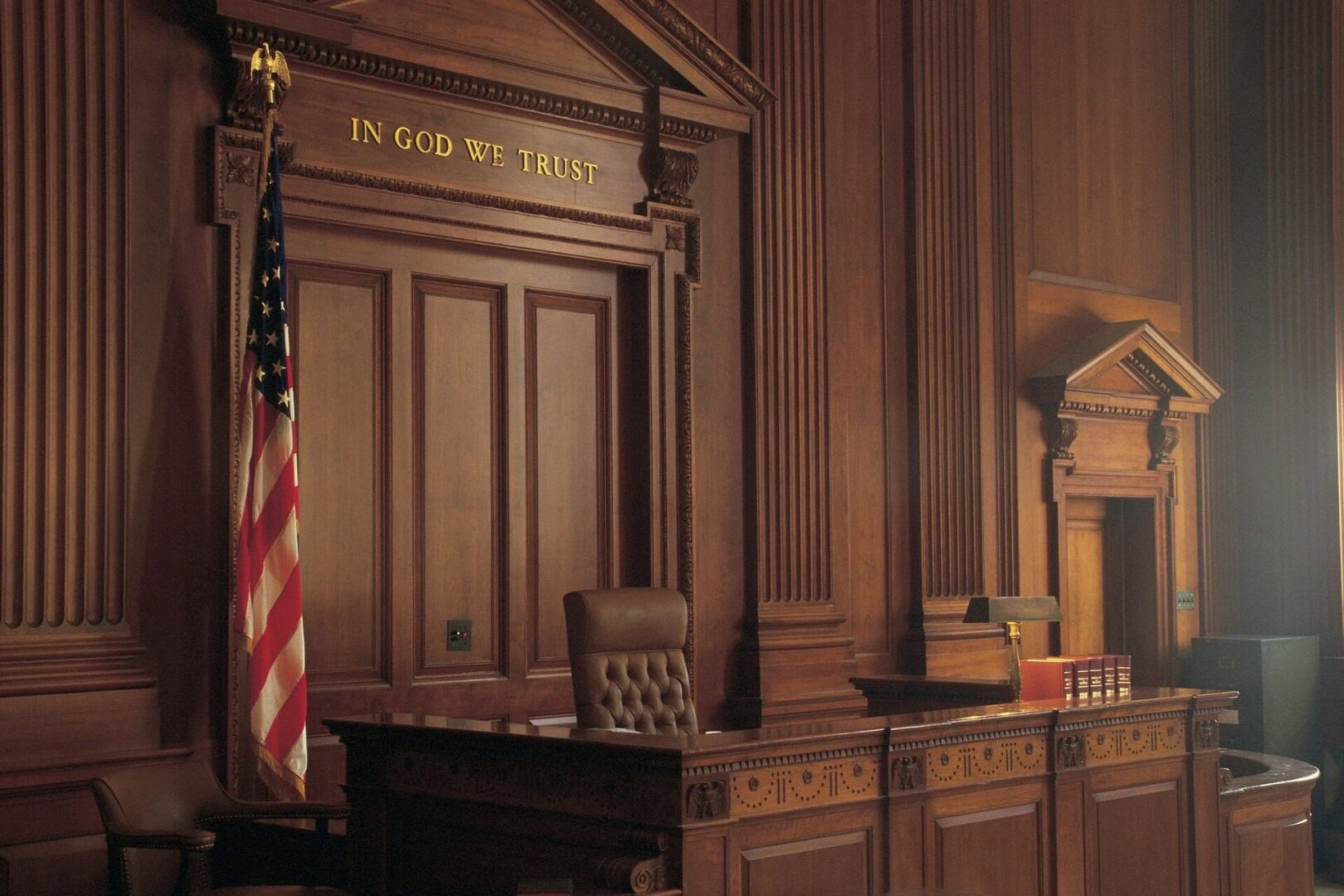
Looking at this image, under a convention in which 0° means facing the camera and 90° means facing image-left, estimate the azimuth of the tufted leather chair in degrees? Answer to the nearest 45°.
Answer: approximately 315°

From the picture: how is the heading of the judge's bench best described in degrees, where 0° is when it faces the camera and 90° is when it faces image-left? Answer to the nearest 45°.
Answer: approximately 315°

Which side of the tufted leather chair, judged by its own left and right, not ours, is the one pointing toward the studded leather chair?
right

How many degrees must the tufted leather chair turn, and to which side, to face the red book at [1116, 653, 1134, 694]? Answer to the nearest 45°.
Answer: approximately 45° to its left

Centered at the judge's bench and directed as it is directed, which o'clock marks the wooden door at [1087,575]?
The wooden door is roughly at 8 o'clock from the judge's bench.
